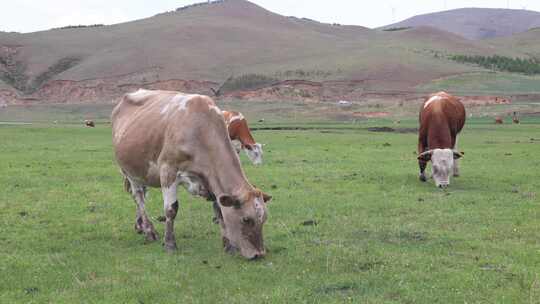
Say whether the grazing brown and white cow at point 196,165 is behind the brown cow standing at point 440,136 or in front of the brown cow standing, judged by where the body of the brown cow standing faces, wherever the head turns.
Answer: in front

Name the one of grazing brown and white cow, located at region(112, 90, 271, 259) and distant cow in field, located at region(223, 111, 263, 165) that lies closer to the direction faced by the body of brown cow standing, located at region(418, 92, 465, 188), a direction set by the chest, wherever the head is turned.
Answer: the grazing brown and white cow

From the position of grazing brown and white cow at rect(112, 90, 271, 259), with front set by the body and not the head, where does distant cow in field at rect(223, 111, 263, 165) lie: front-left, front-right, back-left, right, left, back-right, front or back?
back-left

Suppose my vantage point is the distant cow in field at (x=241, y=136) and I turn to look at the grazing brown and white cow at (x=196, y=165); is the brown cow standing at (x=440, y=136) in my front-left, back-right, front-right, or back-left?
front-left

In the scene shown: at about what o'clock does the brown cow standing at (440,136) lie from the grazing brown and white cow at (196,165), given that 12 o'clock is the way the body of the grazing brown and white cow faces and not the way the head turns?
The brown cow standing is roughly at 9 o'clock from the grazing brown and white cow.

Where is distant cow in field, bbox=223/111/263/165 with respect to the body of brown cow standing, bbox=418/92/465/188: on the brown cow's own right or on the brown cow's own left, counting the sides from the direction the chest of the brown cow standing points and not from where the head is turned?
on the brown cow's own right

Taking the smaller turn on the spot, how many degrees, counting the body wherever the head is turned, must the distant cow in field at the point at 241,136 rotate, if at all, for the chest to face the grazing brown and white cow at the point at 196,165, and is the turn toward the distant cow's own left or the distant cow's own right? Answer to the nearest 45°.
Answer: approximately 45° to the distant cow's own right

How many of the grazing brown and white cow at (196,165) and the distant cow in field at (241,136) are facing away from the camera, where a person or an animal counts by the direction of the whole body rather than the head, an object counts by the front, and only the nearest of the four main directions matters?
0

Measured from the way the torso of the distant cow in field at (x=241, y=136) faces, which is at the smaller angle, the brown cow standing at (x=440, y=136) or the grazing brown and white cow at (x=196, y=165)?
the brown cow standing

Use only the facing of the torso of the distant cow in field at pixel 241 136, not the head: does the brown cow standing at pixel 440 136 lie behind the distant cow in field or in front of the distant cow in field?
in front

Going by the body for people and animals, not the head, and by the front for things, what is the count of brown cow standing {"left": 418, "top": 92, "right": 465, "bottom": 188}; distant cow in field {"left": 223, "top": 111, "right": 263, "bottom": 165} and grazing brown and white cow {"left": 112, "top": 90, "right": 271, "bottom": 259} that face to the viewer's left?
0

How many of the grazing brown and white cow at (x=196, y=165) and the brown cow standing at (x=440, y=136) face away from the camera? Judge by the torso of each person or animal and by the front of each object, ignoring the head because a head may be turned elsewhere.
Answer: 0

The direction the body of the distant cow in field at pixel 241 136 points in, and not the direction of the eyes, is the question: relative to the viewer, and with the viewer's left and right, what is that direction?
facing the viewer and to the right of the viewer

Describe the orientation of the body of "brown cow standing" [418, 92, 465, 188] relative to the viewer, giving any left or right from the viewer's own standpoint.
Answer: facing the viewer
